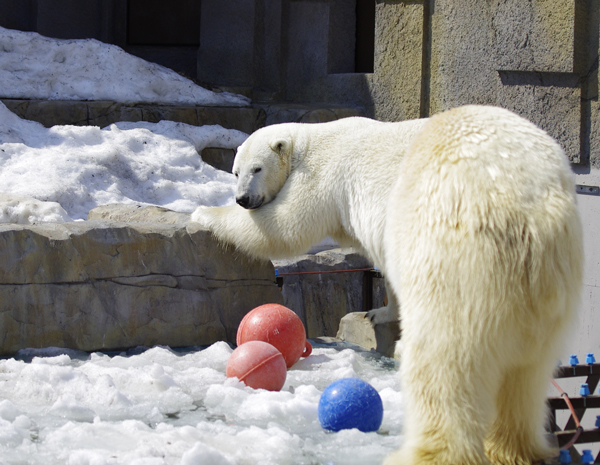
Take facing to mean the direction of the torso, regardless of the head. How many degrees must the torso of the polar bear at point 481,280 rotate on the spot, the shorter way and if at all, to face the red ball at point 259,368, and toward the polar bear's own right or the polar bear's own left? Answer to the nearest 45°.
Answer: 0° — it already faces it

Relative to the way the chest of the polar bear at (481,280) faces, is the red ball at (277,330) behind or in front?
in front

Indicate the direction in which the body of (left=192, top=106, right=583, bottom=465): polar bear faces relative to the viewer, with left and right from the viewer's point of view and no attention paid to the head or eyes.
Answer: facing away from the viewer and to the left of the viewer
